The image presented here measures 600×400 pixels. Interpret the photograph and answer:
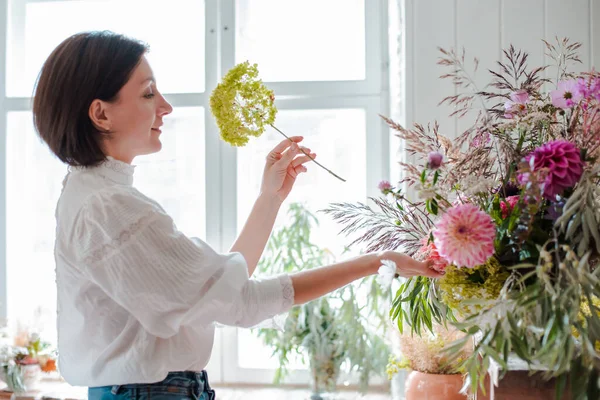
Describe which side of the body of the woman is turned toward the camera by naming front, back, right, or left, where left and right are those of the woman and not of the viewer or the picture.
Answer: right

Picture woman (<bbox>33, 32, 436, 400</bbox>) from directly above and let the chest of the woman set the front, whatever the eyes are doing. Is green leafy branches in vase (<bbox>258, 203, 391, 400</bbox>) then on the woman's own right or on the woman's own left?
on the woman's own left

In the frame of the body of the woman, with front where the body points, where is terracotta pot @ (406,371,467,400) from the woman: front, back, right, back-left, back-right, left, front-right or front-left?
front-left

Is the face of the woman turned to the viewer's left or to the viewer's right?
to the viewer's right

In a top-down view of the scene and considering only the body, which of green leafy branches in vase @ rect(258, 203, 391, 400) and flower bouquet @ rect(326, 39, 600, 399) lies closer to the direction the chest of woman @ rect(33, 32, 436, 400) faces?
the flower bouquet

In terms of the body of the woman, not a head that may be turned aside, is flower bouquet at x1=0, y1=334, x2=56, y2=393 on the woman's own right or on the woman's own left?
on the woman's own left

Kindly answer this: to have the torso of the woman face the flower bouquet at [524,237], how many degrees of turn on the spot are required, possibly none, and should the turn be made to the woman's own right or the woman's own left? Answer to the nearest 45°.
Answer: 0° — they already face it
